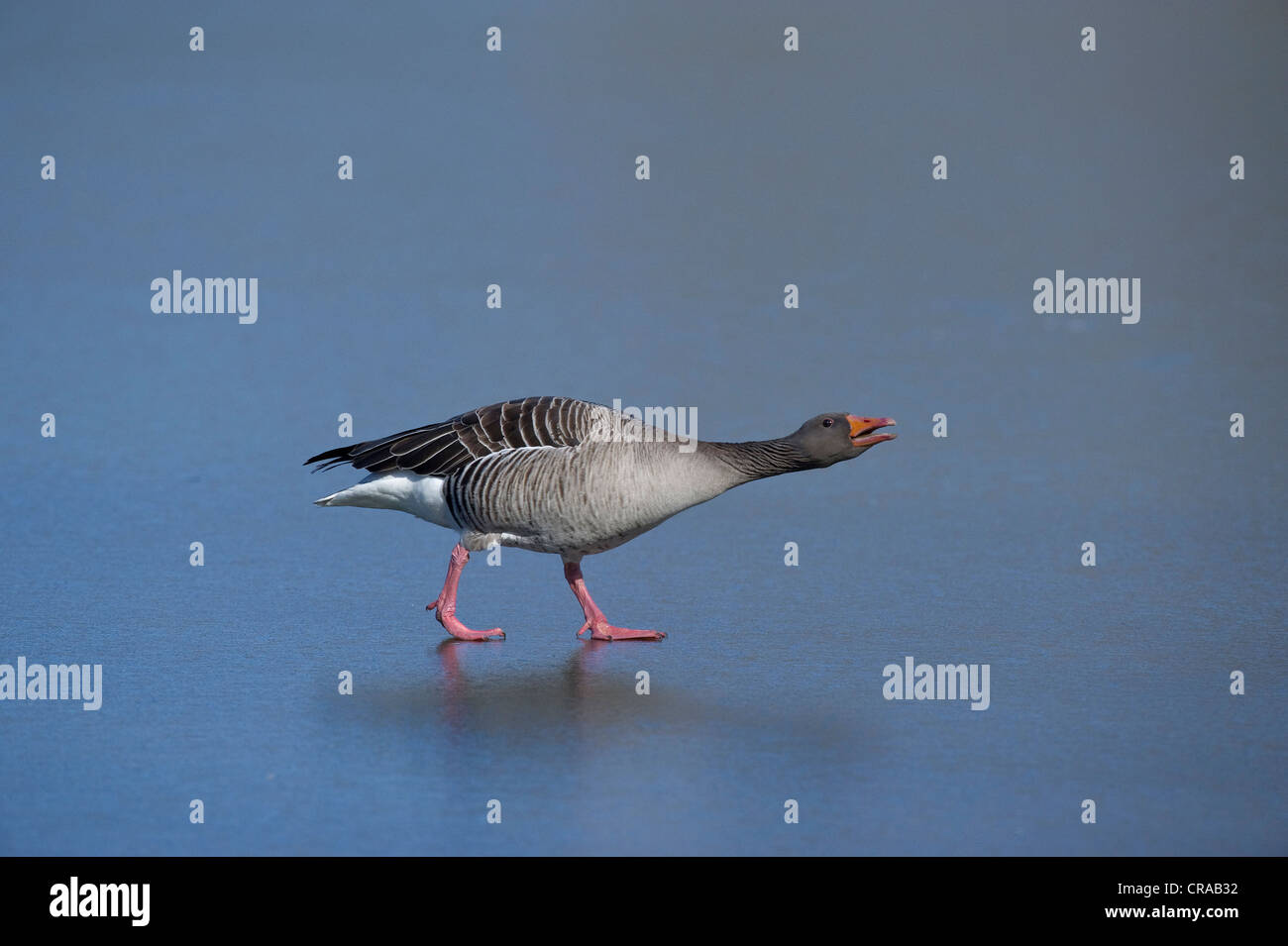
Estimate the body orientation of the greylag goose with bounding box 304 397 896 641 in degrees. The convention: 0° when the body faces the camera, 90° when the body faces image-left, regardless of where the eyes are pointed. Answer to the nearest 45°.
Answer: approximately 270°
